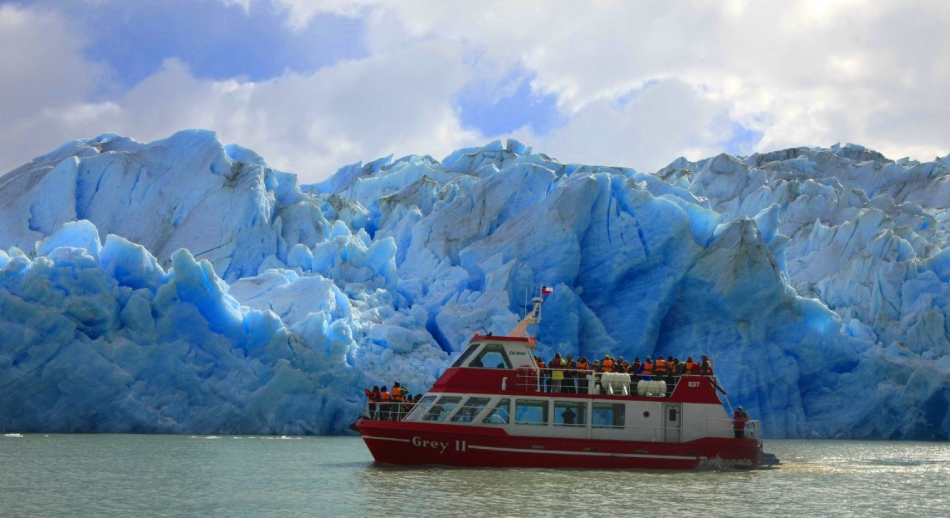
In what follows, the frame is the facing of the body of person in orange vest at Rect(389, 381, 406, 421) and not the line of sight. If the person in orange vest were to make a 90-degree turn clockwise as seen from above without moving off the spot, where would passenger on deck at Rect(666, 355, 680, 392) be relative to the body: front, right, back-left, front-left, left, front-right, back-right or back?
front

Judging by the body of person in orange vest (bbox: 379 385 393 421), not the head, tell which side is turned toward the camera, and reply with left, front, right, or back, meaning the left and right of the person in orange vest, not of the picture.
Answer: back

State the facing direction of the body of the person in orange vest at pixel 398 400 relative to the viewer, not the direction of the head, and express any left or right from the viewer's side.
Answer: facing away from the viewer

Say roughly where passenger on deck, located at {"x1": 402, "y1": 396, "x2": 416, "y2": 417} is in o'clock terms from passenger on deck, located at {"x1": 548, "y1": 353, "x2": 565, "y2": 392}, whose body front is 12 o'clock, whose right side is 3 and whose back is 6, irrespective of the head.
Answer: passenger on deck, located at {"x1": 402, "y1": 396, "x2": 416, "y2": 417} is roughly at 9 o'clock from passenger on deck, located at {"x1": 548, "y1": 353, "x2": 565, "y2": 392}.

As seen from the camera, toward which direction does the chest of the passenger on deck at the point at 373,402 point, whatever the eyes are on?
away from the camera

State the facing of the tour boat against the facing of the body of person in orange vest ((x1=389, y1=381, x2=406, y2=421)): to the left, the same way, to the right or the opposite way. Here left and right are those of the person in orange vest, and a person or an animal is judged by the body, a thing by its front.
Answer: to the left

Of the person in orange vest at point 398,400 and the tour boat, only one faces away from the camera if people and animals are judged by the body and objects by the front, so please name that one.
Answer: the person in orange vest

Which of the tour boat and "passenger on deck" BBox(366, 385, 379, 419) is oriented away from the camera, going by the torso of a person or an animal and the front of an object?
the passenger on deck

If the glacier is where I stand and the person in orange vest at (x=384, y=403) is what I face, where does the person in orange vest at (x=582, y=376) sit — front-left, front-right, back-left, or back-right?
front-left

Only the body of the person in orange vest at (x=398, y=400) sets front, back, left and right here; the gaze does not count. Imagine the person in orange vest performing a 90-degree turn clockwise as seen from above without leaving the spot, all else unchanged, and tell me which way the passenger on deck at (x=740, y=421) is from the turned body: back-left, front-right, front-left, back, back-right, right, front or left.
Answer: front

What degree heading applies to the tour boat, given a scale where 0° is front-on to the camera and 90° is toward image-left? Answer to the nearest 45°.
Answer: approximately 90°

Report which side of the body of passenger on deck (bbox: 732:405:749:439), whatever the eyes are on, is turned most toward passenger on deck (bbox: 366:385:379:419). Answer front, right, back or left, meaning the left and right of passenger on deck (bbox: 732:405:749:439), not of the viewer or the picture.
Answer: right
